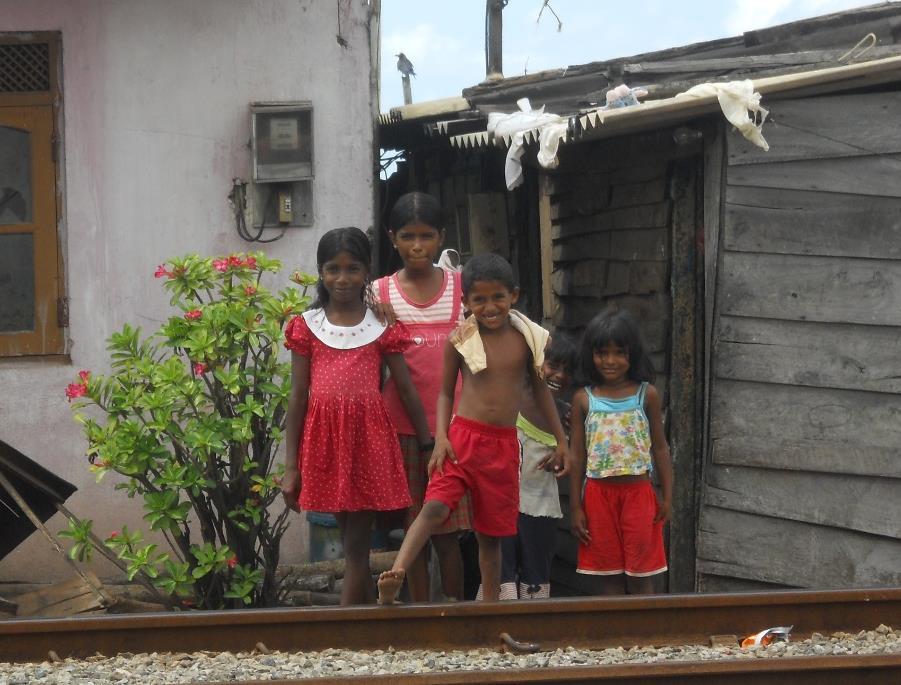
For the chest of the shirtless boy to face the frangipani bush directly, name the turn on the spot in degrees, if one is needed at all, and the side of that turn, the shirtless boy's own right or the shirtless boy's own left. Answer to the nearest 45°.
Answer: approximately 135° to the shirtless boy's own right

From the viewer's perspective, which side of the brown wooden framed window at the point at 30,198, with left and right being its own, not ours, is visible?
front

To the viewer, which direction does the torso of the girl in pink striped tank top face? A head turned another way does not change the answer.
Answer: toward the camera

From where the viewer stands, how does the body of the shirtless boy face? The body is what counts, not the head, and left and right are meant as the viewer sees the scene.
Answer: facing the viewer

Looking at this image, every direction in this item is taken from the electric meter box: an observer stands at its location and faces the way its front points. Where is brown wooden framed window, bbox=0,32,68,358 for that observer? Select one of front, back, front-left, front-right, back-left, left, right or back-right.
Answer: right

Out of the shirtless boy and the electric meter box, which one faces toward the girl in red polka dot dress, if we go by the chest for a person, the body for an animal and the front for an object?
the electric meter box

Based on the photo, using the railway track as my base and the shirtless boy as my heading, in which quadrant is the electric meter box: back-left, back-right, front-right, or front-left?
front-left

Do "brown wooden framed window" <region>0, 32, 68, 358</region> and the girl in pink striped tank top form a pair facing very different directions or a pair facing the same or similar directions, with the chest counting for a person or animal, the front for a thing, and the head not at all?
same or similar directions

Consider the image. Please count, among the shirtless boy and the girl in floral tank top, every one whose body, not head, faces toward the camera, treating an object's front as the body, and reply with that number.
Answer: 2

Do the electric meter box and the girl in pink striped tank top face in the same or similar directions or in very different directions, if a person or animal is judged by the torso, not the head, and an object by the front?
same or similar directions

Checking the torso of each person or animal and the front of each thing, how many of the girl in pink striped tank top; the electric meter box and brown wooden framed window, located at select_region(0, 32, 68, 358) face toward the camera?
3

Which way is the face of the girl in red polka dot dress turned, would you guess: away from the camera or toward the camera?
toward the camera

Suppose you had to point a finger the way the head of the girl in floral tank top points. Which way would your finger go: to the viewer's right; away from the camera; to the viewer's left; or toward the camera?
toward the camera

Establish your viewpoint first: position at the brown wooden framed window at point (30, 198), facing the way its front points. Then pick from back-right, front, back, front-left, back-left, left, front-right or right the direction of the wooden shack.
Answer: front-left

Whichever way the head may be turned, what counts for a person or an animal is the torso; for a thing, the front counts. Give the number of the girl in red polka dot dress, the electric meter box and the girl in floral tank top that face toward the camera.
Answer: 3

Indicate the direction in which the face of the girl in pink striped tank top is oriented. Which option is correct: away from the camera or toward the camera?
toward the camera
